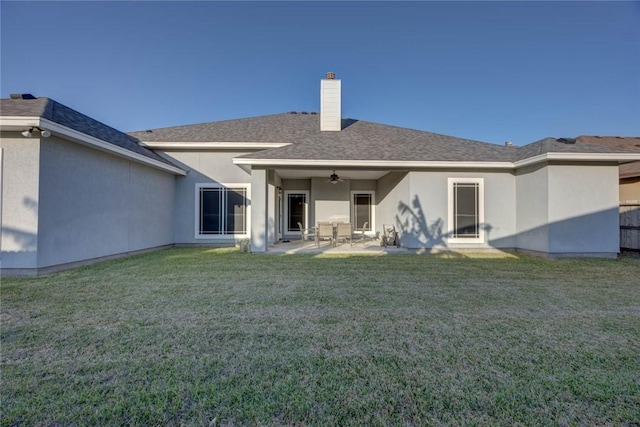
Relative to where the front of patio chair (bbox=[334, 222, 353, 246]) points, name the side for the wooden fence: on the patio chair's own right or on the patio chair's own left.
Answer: on the patio chair's own right

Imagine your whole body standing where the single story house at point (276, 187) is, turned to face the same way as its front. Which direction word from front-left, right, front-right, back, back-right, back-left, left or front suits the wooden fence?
right

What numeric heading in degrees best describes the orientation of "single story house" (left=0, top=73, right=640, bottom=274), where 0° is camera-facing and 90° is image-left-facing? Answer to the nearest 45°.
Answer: approximately 180°
